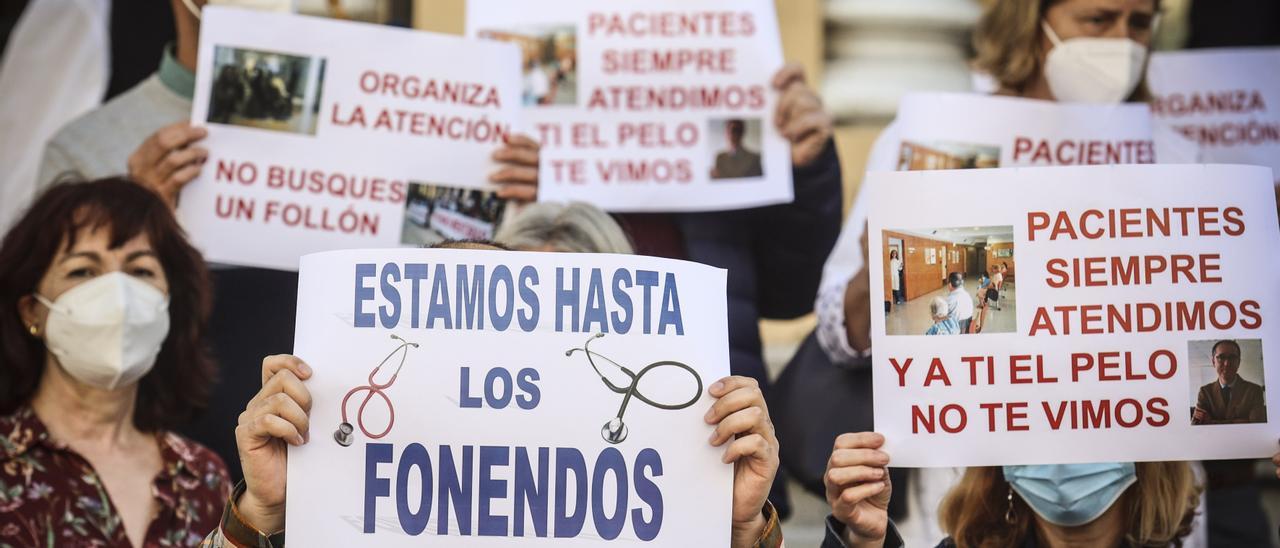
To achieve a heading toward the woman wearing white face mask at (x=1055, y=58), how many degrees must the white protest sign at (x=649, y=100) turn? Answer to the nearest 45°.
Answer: approximately 90° to its left

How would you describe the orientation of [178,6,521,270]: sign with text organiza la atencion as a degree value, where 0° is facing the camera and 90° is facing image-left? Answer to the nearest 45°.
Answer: approximately 0°

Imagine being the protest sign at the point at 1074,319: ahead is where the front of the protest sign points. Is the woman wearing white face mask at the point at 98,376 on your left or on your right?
on your right

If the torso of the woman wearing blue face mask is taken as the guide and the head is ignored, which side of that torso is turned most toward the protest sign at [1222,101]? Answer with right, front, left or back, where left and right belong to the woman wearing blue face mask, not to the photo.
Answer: back

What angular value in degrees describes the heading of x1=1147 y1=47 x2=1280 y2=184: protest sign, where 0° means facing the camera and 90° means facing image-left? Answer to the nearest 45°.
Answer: approximately 0°

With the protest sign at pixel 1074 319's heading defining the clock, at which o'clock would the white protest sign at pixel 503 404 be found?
The white protest sign is roughly at 2 o'clock from the protest sign.

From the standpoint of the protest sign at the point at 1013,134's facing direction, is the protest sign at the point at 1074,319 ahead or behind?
ahead

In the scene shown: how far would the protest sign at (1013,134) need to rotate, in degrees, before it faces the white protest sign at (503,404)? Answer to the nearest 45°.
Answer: approximately 45° to its right

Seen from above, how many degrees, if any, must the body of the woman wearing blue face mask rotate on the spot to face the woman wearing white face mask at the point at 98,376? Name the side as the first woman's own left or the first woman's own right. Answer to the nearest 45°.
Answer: approximately 90° to the first woman's own right
